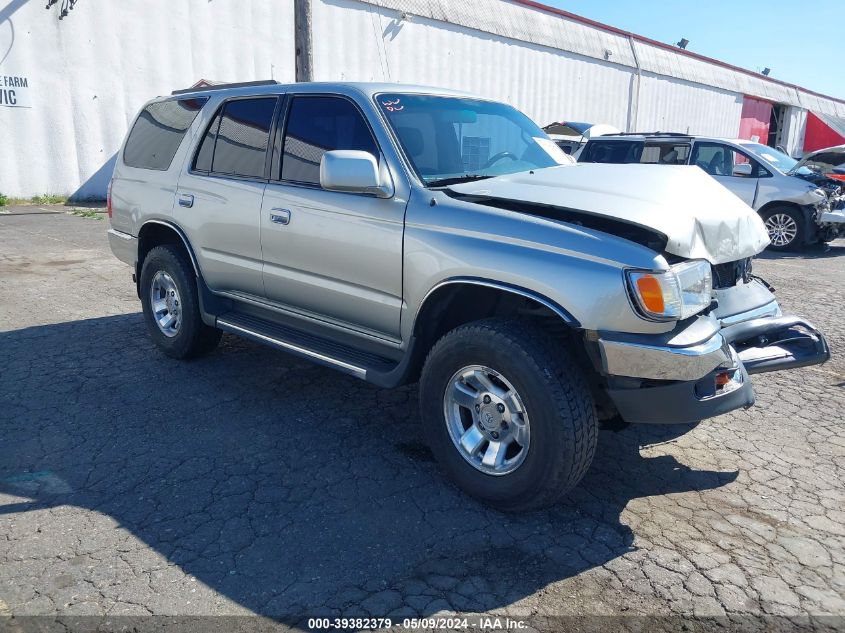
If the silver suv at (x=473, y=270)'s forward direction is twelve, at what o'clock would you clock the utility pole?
The utility pole is roughly at 7 o'clock from the silver suv.

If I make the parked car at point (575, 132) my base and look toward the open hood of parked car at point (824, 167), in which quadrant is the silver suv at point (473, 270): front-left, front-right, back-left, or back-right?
front-right

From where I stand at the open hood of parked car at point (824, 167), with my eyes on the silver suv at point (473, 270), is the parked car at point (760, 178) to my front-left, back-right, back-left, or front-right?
front-right

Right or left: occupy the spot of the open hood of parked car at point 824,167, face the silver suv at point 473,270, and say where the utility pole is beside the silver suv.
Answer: right

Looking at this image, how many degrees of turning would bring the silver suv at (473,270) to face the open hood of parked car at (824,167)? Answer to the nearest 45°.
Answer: approximately 90° to its left

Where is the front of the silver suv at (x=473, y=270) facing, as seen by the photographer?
facing the viewer and to the right of the viewer

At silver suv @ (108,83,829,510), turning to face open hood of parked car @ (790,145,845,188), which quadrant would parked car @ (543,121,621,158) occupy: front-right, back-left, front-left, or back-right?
front-left

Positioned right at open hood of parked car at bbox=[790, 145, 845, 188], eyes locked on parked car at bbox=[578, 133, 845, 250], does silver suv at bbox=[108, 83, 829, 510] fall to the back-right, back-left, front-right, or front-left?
front-left

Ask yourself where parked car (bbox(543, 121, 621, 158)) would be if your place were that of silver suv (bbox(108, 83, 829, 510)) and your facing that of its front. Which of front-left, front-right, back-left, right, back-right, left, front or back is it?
back-left

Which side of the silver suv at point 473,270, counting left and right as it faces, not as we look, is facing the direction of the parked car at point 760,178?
left

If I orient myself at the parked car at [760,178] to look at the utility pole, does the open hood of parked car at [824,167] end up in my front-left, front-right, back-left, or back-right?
back-right
